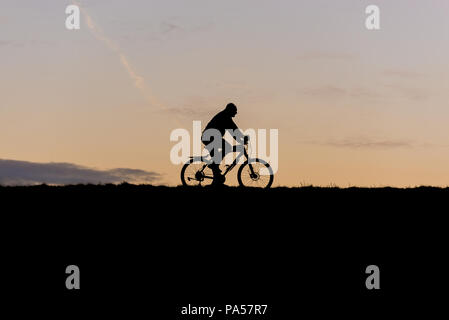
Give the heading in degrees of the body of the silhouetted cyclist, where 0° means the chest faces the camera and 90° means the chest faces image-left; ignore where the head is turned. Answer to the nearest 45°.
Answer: approximately 270°
